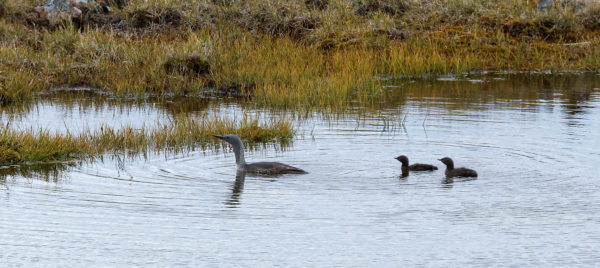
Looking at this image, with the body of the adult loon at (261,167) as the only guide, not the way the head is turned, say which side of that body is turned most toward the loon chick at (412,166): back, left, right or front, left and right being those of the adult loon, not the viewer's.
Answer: back

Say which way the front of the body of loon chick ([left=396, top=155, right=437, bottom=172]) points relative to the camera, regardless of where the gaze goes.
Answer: to the viewer's left

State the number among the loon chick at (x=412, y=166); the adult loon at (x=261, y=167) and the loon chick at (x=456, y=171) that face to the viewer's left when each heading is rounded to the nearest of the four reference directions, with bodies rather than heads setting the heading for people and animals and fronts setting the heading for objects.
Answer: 3

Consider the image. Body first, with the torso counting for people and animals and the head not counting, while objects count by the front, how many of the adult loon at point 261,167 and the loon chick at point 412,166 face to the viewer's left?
2

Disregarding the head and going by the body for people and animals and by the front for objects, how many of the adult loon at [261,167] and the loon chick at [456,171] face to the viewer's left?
2

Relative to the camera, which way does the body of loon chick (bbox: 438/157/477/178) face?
to the viewer's left

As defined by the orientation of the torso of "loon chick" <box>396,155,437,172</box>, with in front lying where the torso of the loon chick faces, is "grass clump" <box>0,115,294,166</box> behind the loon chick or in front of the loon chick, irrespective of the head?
in front

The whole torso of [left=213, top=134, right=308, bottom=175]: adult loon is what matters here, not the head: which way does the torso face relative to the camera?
to the viewer's left

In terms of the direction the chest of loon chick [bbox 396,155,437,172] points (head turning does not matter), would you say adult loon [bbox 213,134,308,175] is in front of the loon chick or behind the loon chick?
in front

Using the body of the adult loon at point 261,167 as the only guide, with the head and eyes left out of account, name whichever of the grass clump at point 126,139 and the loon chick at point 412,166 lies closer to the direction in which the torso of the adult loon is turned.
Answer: the grass clump

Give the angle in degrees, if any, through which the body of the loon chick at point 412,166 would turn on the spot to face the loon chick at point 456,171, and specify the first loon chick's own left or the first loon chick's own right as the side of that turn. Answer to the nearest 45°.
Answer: approximately 135° to the first loon chick's own left
